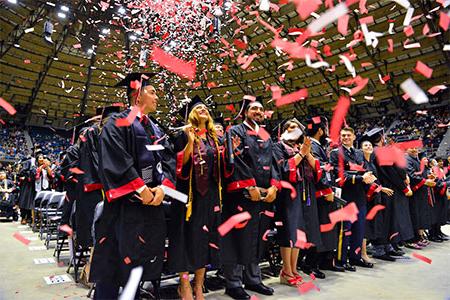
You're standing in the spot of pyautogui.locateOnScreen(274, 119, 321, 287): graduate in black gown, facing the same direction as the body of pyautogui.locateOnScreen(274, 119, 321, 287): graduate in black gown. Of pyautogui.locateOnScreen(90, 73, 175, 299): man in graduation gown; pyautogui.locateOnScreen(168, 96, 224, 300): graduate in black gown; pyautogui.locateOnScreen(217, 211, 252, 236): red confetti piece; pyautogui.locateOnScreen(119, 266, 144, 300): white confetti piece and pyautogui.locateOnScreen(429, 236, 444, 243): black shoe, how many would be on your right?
4

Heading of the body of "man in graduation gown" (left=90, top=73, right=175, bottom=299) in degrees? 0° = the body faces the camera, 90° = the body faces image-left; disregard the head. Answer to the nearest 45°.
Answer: approximately 315°

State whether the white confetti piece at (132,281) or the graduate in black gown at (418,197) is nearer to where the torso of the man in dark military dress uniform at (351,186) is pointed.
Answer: the white confetti piece
